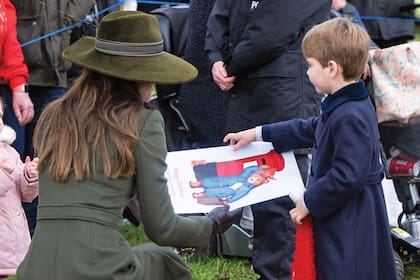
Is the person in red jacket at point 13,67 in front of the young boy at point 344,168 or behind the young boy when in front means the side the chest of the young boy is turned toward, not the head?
in front

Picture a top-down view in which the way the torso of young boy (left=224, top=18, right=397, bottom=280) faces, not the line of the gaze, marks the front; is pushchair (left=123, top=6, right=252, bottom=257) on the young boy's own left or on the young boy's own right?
on the young boy's own right

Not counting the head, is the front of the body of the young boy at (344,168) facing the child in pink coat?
yes

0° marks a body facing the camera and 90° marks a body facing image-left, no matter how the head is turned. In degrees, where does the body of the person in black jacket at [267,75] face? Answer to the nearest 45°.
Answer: approximately 45°

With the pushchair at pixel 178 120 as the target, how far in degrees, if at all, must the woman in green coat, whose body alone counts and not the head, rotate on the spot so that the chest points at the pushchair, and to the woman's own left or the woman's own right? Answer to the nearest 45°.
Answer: approximately 45° to the woman's own left

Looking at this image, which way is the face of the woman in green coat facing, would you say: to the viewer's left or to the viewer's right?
to the viewer's right

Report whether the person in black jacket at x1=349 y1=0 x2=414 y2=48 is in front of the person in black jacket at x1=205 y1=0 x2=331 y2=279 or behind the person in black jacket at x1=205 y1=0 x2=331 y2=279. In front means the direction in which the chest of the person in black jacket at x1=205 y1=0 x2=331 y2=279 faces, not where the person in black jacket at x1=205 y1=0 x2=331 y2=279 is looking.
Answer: behind

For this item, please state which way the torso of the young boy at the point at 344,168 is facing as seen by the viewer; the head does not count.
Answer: to the viewer's left

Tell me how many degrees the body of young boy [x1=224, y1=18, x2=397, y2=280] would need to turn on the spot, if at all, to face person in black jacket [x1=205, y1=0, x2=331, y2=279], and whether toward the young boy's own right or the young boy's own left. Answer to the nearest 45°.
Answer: approximately 45° to the young boy's own right

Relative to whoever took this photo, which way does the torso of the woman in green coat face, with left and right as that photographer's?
facing away from the viewer and to the right of the viewer

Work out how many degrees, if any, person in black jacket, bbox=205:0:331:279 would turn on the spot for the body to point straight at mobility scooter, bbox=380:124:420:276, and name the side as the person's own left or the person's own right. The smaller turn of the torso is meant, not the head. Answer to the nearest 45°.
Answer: approximately 135° to the person's own left

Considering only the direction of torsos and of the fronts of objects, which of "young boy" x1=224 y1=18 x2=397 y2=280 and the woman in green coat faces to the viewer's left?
the young boy

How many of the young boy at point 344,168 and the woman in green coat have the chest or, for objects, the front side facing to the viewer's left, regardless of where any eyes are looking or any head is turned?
1

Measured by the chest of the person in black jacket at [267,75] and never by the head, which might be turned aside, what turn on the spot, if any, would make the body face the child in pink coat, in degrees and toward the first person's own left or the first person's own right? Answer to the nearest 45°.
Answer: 0° — they already face them
